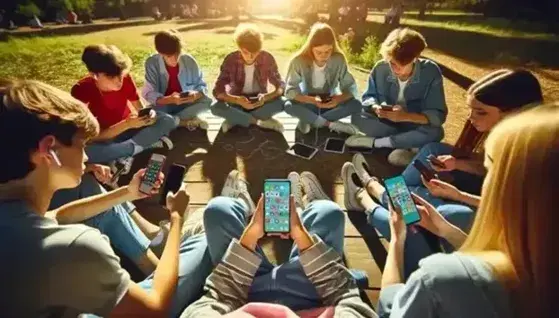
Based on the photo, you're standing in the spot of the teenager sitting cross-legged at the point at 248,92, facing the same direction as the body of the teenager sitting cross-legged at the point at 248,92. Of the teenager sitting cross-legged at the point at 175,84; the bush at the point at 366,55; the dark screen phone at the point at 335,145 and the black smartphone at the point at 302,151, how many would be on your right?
1

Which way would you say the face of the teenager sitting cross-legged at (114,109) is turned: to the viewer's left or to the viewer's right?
to the viewer's right

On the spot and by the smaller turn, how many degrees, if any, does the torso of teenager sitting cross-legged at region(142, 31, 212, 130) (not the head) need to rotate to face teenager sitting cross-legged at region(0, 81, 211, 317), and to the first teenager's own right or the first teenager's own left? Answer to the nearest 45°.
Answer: approximately 45° to the first teenager's own right

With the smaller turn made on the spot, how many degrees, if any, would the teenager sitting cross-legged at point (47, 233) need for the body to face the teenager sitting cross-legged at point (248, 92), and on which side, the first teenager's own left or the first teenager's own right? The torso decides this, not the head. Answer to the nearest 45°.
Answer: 0° — they already face them

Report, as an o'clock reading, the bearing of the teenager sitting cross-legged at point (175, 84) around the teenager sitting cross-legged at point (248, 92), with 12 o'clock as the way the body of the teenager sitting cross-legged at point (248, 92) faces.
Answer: the teenager sitting cross-legged at point (175, 84) is roughly at 3 o'clock from the teenager sitting cross-legged at point (248, 92).

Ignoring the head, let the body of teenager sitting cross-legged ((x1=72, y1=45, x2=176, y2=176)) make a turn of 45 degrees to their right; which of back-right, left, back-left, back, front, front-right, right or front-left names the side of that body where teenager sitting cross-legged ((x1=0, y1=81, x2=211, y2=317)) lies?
front

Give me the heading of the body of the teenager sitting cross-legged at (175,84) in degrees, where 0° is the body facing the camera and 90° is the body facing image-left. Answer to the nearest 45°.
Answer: approximately 315°

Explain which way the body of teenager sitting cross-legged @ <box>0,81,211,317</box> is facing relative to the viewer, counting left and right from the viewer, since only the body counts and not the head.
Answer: facing away from the viewer and to the right of the viewer

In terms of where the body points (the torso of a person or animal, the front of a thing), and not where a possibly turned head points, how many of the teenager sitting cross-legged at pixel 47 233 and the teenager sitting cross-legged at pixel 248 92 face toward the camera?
1

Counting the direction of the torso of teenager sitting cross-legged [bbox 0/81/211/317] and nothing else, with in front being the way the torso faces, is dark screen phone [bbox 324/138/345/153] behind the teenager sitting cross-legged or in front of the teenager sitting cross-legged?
in front

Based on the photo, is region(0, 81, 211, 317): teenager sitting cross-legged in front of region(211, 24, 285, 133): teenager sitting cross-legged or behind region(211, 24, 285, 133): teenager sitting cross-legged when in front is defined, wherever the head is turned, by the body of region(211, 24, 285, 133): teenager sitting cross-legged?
in front

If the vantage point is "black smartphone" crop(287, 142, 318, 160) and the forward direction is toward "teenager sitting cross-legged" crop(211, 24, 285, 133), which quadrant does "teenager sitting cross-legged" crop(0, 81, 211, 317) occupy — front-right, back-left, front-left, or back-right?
back-left

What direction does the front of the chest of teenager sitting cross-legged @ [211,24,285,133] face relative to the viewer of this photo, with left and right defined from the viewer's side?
facing the viewer

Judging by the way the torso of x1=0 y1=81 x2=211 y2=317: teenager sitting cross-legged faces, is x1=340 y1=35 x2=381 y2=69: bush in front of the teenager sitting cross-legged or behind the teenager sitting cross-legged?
in front

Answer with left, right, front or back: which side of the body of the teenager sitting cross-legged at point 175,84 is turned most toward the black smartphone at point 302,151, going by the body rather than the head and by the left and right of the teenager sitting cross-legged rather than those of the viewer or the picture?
front

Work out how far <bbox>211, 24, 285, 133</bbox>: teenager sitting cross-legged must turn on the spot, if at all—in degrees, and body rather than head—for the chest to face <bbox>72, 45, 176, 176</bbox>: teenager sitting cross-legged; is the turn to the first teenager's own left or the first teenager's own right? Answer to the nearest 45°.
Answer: approximately 45° to the first teenager's own right

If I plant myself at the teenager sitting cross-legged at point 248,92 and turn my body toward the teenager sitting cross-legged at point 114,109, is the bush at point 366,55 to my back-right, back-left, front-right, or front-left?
back-right
